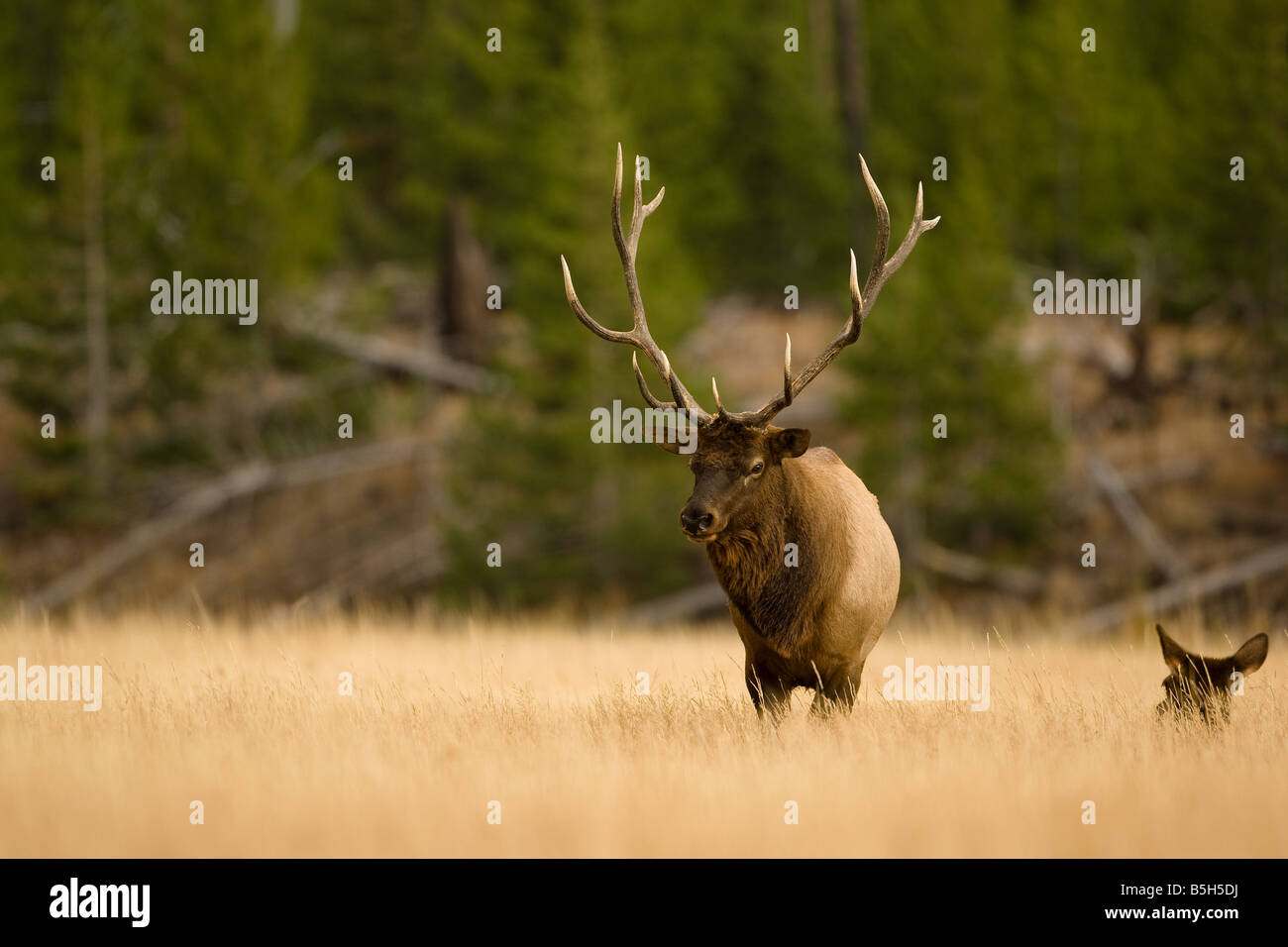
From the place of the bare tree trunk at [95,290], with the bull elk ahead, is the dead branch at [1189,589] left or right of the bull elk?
left

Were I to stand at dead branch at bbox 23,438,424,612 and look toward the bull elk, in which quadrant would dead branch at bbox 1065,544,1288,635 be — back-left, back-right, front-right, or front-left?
front-left

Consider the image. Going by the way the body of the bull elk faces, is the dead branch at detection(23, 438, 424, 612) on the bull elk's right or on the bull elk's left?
on the bull elk's right

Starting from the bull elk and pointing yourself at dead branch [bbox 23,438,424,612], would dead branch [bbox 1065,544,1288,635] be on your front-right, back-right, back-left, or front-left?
front-right

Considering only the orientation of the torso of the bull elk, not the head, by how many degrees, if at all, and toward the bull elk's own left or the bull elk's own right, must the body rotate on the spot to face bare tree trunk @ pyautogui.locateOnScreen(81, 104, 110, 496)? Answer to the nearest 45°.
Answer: approximately 90° to the bull elk's own right

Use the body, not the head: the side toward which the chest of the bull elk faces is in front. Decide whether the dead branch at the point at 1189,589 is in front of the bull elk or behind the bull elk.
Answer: behind

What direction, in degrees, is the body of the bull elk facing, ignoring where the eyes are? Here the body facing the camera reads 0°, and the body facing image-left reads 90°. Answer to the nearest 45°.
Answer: approximately 45°
